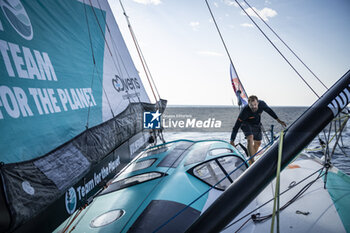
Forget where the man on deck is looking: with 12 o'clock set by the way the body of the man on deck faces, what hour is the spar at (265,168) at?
The spar is roughly at 12 o'clock from the man on deck.

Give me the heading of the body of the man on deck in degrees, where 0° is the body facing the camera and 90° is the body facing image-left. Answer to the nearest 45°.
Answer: approximately 0°
